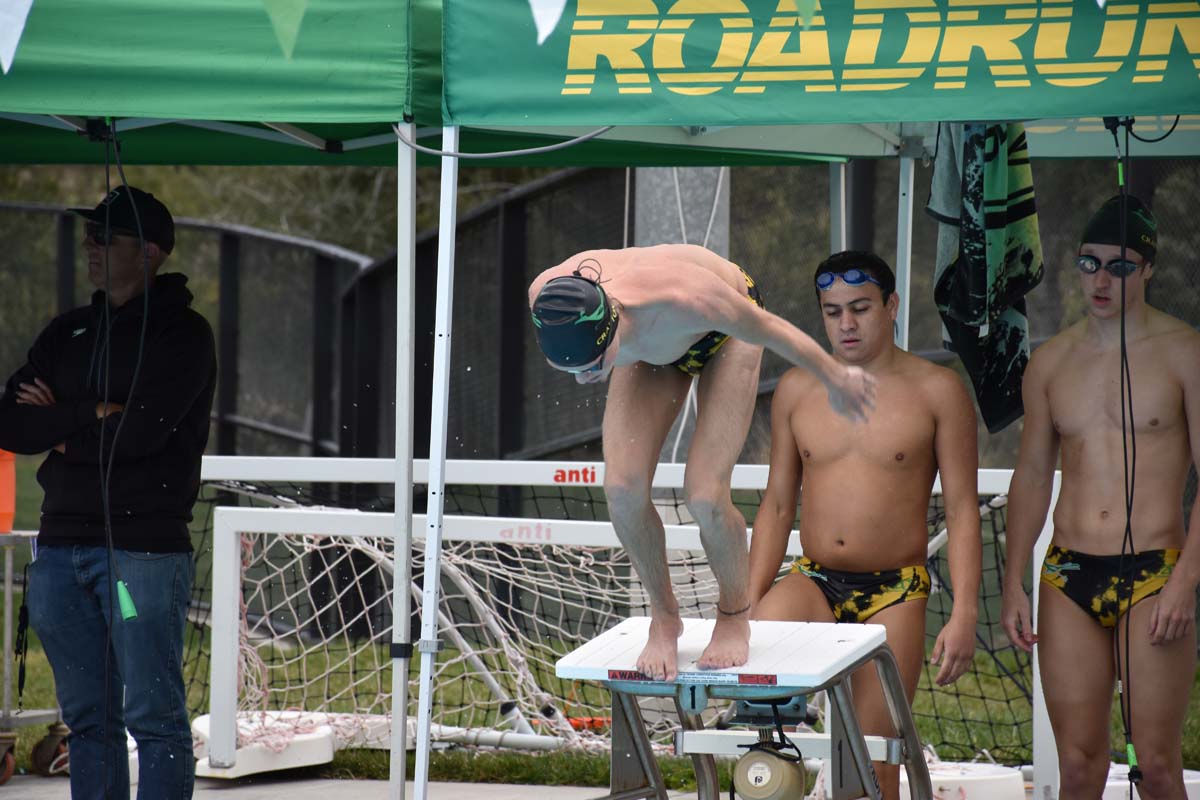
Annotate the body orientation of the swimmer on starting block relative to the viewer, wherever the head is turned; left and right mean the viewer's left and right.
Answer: facing the viewer and to the left of the viewer

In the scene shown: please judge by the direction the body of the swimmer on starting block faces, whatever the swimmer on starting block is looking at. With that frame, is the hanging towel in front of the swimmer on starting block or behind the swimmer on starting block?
behind

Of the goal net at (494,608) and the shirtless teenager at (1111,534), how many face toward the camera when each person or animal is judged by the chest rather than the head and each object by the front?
2

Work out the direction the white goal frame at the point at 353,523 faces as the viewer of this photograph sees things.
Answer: facing the viewer

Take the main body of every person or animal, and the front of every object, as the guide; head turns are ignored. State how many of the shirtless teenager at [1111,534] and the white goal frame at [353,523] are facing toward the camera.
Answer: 2

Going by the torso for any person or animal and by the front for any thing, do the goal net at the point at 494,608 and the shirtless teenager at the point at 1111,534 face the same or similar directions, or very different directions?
same or similar directions
